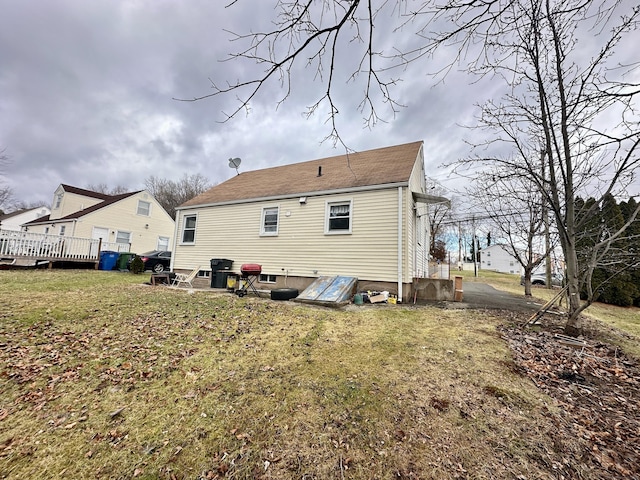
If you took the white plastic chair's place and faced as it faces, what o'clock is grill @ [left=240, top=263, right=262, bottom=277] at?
The grill is roughly at 8 o'clock from the white plastic chair.

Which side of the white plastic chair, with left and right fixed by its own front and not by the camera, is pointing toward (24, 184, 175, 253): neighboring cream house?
right

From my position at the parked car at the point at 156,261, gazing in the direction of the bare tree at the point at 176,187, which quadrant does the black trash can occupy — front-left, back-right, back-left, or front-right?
back-right

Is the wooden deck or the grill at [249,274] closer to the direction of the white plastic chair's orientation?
the wooden deck

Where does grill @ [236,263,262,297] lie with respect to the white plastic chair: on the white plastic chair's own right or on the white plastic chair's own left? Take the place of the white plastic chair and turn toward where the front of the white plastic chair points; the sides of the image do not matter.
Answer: on the white plastic chair's own left

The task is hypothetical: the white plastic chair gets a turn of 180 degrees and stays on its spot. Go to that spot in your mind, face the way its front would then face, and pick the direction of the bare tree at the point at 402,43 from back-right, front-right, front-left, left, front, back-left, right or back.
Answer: right

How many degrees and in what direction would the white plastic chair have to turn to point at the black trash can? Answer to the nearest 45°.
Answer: approximately 135° to its left

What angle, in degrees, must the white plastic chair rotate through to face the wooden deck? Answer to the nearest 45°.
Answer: approximately 45° to its right

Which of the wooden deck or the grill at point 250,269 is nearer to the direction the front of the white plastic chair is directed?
the wooden deck

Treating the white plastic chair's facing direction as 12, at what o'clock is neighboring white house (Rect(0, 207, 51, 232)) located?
The neighboring white house is roughly at 2 o'clock from the white plastic chair.

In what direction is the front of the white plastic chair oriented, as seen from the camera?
facing to the left of the viewer
